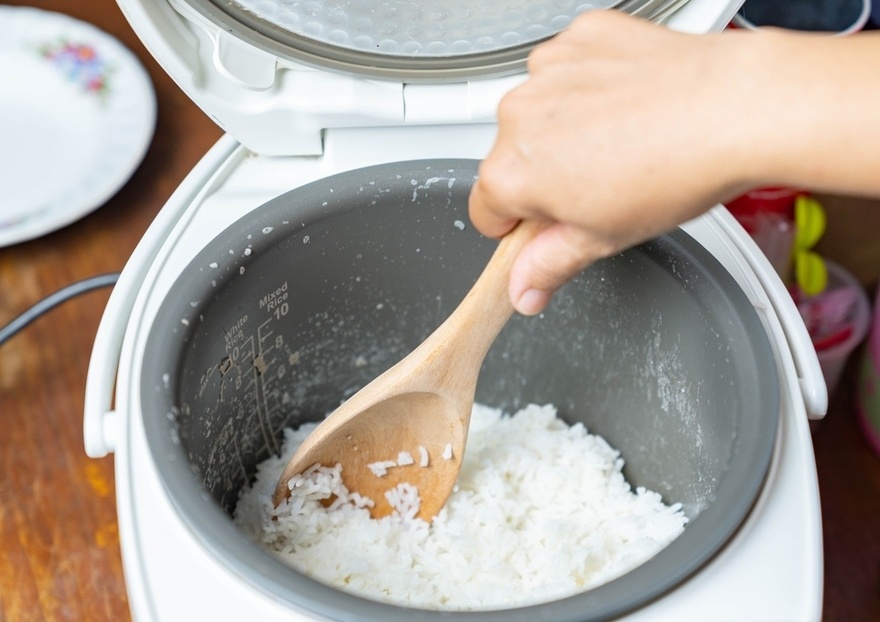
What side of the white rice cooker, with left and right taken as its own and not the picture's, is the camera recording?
front
